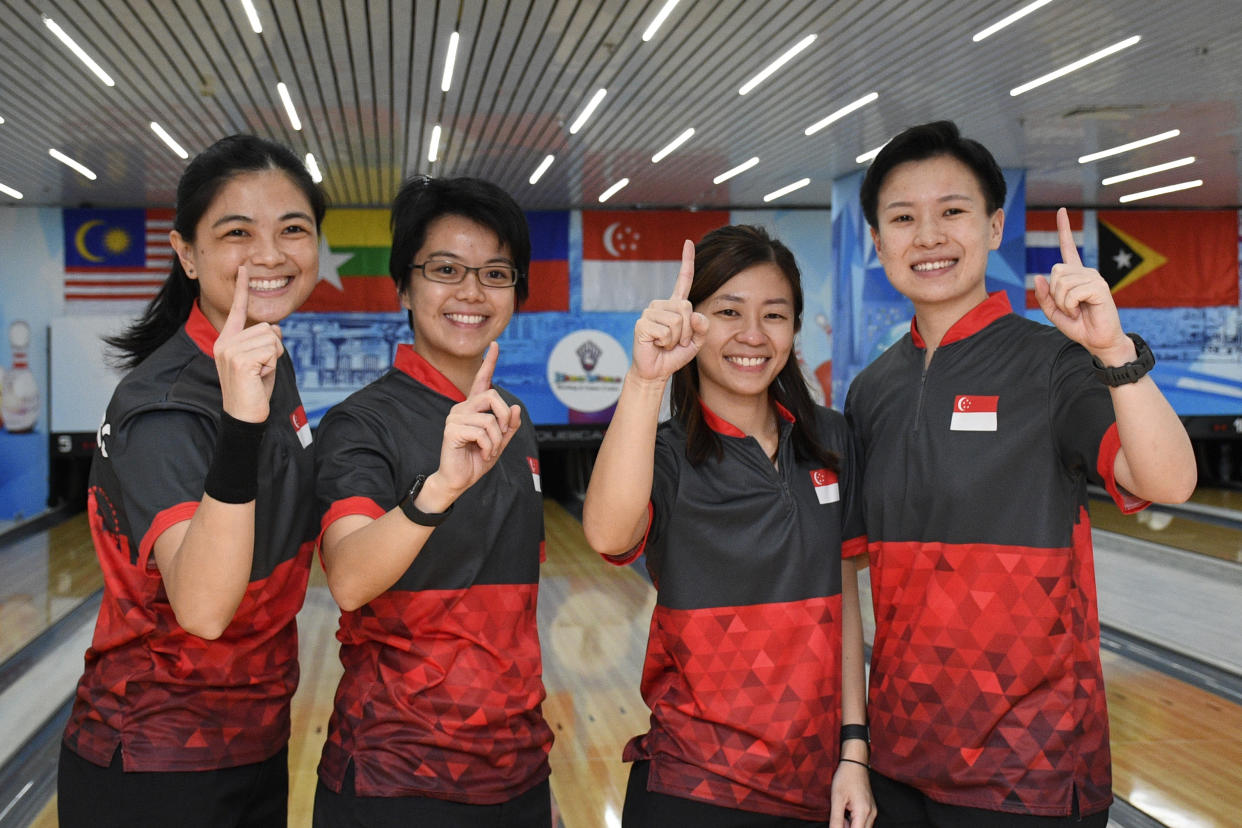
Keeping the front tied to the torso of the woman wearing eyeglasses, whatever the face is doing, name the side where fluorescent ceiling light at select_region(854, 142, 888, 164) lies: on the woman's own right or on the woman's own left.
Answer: on the woman's own left

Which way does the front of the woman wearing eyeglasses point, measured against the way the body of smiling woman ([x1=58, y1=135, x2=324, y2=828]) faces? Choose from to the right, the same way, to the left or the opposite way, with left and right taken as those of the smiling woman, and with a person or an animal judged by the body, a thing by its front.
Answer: the same way

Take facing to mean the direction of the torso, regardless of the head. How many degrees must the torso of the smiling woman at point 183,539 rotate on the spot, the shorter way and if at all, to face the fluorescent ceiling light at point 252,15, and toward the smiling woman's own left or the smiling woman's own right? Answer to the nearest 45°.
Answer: approximately 135° to the smiling woman's own left

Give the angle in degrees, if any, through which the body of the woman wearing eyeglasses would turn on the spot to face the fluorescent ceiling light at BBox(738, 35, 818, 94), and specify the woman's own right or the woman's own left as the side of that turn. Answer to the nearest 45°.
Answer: approximately 90° to the woman's own left

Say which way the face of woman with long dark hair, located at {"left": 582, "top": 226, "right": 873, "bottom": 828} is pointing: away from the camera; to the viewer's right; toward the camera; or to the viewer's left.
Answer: toward the camera

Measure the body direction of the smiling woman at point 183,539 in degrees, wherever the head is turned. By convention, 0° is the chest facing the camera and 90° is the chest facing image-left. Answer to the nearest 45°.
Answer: approximately 315°

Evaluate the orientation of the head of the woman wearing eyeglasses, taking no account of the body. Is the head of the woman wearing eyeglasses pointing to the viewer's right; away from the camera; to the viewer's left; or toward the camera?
toward the camera

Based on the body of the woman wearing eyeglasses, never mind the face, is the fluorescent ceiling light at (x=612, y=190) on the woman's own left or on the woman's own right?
on the woman's own left

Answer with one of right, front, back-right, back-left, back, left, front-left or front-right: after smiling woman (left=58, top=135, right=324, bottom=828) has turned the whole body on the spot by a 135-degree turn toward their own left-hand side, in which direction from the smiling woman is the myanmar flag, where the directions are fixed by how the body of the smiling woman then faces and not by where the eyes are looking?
front

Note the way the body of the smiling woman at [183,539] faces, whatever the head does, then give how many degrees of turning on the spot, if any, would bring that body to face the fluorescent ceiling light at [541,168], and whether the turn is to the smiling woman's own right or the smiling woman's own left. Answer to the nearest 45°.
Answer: approximately 90° to the smiling woman's own left

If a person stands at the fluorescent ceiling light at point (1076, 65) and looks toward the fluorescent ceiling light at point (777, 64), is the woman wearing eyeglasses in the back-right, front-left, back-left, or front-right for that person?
front-left

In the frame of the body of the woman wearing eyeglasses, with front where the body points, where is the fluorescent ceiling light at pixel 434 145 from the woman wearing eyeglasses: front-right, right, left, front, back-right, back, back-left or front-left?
back-left

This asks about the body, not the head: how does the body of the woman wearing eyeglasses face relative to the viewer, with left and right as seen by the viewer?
facing the viewer and to the right of the viewer

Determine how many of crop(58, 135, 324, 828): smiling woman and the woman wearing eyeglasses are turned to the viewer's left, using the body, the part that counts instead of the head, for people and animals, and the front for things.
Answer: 0
